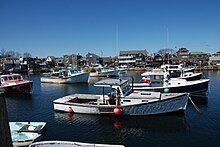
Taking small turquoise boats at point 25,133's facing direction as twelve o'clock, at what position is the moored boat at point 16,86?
The moored boat is roughly at 9 o'clock from the small turquoise boats.

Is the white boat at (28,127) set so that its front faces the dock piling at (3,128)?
no

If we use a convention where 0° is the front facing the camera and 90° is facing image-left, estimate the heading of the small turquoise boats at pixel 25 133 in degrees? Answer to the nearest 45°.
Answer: approximately 270°

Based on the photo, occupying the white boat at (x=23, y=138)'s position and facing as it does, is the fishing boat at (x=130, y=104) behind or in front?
in front

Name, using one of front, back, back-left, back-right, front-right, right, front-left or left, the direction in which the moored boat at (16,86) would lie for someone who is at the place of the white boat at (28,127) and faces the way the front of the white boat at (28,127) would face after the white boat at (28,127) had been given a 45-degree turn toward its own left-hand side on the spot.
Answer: front-left

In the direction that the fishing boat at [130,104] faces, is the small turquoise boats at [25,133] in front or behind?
behind

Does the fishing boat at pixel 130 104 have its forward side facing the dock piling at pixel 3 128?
no

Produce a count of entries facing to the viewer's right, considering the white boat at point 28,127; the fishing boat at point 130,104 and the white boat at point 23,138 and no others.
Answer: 3

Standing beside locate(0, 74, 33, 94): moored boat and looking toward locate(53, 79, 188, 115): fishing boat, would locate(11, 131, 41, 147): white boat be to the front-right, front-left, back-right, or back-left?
front-right

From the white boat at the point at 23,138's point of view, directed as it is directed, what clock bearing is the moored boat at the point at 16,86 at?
The moored boat is roughly at 9 o'clock from the white boat.

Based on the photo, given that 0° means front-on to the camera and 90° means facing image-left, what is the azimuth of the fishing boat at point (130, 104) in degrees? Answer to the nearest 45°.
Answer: approximately 270°

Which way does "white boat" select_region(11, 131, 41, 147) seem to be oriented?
to the viewer's right

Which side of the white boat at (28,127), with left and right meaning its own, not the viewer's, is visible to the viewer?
right

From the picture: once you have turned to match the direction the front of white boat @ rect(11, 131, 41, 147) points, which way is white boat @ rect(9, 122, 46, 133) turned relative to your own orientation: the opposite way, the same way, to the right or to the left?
the same way

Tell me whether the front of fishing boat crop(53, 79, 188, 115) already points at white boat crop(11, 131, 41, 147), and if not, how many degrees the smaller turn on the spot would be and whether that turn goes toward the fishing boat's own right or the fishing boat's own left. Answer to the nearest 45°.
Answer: approximately 135° to the fishing boat's own right
